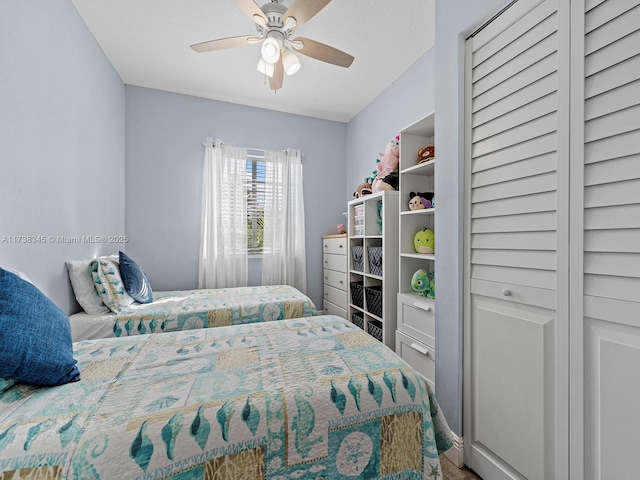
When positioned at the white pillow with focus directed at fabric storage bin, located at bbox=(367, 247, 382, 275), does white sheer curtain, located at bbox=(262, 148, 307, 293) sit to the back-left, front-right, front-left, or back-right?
front-left

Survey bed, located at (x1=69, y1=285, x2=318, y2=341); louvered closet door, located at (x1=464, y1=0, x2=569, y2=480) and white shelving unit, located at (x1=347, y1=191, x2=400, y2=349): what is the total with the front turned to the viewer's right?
1

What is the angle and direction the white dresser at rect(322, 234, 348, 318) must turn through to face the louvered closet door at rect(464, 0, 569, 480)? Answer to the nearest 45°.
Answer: approximately 45° to its left

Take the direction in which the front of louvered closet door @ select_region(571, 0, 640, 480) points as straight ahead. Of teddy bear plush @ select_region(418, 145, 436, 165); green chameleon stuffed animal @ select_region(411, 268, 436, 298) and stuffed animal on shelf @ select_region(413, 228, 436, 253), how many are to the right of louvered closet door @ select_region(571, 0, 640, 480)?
3

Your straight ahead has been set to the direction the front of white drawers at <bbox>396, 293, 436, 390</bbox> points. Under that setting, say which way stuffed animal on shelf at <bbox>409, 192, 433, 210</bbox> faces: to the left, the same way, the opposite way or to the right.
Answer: the same way

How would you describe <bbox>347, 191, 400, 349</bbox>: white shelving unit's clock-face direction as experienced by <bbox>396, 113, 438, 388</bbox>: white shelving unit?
<bbox>347, 191, 400, 349</bbox>: white shelving unit is roughly at 3 o'clock from <bbox>396, 113, 438, 388</bbox>: white shelving unit.

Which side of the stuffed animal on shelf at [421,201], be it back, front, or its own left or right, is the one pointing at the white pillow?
front

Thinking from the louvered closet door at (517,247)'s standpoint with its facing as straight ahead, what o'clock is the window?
The window is roughly at 2 o'clock from the louvered closet door.

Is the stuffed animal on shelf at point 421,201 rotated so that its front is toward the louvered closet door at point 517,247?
no

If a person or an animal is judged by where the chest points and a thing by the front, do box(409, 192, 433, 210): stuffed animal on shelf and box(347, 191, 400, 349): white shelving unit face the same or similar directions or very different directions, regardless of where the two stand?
same or similar directions

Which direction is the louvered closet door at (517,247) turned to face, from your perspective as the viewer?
facing the viewer and to the left of the viewer

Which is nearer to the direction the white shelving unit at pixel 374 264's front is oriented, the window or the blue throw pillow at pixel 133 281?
the blue throw pillow

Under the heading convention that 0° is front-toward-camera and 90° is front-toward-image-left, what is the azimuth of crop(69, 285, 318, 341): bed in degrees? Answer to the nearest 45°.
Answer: approximately 270°

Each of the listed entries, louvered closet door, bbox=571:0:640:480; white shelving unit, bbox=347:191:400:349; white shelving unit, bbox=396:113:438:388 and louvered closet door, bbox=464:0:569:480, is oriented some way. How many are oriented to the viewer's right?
0

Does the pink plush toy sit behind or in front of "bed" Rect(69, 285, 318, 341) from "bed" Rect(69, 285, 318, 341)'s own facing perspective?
in front

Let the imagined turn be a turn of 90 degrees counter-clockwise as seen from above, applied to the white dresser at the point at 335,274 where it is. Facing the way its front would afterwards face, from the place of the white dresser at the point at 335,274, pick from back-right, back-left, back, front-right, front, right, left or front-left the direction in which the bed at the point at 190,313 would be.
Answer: right

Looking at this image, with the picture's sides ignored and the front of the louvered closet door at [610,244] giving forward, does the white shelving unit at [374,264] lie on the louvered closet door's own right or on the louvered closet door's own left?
on the louvered closet door's own right
